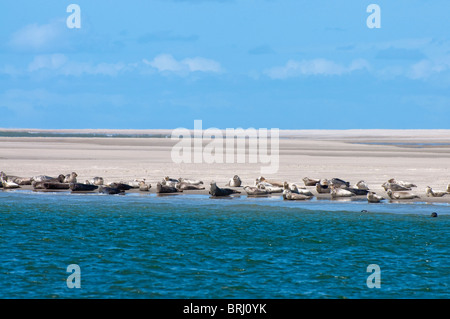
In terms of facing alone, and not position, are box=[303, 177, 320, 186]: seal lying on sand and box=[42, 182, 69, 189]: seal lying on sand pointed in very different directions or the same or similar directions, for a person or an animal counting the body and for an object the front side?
same or similar directions

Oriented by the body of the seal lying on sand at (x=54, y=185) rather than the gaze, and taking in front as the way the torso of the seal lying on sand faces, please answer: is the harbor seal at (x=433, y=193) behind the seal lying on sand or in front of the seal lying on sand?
behind

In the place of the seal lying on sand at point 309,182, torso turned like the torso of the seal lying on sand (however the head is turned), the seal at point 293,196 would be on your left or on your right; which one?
on your left

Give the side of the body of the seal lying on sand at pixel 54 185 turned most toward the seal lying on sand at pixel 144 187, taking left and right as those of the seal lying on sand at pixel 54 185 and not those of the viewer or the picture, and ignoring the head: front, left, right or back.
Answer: back

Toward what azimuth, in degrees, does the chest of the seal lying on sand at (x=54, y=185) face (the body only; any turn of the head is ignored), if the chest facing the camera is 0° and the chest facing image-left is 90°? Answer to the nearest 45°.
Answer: approximately 90°

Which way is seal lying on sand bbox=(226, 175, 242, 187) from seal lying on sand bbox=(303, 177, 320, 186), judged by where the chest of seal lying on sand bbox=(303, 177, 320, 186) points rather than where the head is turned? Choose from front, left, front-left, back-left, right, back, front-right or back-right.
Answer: front

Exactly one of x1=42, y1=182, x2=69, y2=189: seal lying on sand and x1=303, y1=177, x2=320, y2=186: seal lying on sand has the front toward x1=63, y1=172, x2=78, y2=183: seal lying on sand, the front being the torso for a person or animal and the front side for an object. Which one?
x1=303, y1=177, x2=320, y2=186: seal lying on sand

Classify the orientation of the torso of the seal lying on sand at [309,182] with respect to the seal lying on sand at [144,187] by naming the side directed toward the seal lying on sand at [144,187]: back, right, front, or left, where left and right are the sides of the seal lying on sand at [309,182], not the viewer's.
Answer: front

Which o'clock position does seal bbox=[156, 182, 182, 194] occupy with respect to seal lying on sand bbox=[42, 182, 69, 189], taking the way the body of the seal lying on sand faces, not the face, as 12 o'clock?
The seal is roughly at 7 o'clock from the seal lying on sand.

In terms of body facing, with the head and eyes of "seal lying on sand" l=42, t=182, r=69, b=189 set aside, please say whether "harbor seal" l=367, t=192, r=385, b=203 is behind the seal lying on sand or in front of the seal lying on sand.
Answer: behind

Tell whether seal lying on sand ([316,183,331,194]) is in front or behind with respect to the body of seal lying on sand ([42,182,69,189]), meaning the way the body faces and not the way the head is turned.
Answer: behind

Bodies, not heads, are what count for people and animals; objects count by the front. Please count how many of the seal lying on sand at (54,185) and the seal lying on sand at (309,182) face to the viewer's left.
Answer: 2

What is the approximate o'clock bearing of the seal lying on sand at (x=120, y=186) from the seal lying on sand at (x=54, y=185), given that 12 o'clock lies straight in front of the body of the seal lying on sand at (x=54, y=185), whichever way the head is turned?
the seal lying on sand at (x=120, y=186) is roughly at 7 o'clock from the seal lying on sand at (x=54, y=185).

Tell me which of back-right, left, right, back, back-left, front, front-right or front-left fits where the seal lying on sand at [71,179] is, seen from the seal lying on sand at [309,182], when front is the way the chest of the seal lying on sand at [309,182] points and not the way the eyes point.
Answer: front

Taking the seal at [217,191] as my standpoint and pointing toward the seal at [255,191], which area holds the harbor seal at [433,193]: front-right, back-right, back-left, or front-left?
front-right
